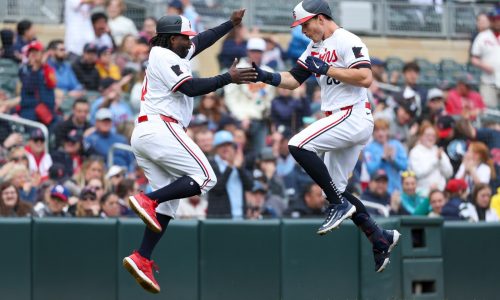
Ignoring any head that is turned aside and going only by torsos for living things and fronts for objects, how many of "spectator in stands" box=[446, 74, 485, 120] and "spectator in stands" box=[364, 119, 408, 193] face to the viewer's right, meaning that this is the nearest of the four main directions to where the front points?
0

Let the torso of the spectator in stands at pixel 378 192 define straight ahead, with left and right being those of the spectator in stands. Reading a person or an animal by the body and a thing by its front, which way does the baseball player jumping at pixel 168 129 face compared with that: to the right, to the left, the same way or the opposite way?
to the left

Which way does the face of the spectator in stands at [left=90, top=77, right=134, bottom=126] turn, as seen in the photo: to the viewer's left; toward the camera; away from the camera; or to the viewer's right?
toward the camera

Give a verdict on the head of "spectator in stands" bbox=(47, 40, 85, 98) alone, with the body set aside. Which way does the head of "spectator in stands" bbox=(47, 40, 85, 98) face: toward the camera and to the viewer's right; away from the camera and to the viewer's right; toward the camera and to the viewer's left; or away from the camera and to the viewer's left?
toward the camera and to the viewer's right

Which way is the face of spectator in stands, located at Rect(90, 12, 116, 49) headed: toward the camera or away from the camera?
toward the camera

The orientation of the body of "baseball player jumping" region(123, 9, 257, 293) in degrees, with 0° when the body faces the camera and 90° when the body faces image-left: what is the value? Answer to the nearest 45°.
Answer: approximately 270°

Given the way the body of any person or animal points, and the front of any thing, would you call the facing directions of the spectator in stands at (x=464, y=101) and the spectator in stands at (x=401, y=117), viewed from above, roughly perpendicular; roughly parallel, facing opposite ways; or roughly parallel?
roughly parallel

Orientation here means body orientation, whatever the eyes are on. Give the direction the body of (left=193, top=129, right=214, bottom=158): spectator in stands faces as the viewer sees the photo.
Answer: toward the camera

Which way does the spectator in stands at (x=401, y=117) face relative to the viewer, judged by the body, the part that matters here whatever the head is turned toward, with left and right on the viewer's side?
facing the viewer

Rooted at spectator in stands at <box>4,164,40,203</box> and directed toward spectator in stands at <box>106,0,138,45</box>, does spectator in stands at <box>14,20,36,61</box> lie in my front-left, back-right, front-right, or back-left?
front-left

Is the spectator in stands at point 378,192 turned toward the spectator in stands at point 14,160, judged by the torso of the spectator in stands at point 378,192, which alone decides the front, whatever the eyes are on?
no

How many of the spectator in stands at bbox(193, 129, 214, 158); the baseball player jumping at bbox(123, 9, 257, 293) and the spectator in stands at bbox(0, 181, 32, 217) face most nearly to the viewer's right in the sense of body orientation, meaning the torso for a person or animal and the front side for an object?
1

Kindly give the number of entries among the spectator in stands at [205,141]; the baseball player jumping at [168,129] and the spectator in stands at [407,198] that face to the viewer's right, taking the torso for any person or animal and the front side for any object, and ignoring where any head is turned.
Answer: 1

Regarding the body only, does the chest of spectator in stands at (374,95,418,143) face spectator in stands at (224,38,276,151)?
no

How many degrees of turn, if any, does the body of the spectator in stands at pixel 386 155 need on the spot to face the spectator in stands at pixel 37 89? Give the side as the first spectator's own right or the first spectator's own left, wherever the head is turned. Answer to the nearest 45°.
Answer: approximately 90° to the first spectator's own right
